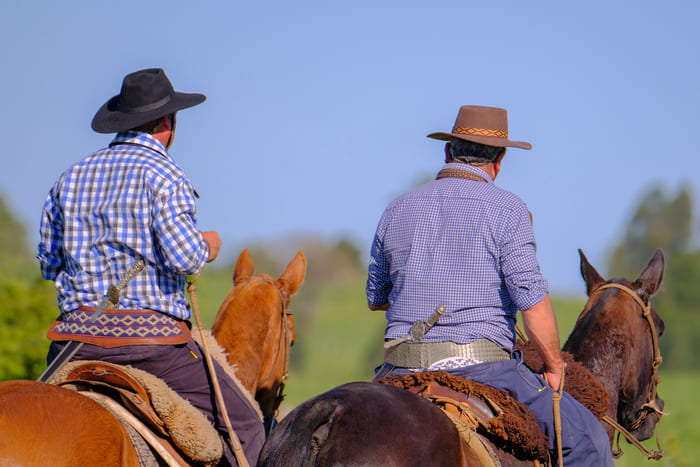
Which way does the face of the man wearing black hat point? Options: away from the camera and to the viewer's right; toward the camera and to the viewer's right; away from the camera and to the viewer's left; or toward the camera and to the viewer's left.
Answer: away from the camera and to the viewer's right

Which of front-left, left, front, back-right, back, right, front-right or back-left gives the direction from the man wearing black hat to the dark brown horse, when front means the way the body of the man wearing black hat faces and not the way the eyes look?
right

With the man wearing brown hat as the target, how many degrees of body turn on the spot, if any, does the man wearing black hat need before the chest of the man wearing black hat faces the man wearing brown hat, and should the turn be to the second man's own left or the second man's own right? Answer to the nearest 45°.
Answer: approximately 45° to the second man's own right

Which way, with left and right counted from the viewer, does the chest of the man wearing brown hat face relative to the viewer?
facing away from the viewer and to the right of the viewer

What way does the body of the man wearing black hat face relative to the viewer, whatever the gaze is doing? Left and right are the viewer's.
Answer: facing away from the viewer and to the right of the viewer

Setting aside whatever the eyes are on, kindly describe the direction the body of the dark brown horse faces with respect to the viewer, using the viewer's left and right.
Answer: facing away from the viewer and to the right of the viewer

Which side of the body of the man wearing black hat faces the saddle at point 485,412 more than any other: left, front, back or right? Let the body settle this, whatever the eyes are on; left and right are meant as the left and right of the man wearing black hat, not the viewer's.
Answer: right

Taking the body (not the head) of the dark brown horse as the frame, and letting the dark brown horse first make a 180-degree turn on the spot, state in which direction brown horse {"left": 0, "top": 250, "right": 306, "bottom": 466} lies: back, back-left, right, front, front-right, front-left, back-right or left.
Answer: front-right
